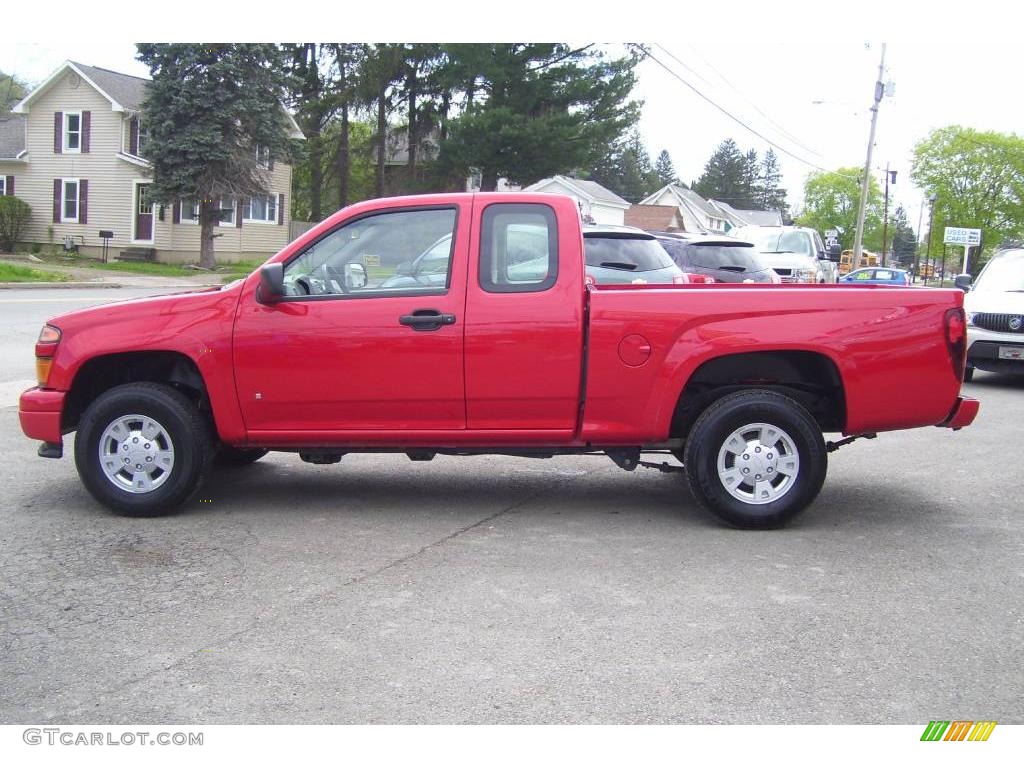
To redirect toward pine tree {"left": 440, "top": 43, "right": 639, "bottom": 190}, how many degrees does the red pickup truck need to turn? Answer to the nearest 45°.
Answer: approximately 90° to its right

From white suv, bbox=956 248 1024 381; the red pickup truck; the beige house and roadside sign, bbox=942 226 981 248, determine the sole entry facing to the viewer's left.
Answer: the red pickup truck

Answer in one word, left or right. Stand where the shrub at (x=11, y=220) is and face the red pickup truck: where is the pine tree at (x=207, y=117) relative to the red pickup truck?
left

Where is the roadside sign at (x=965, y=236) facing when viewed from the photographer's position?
facing the viewer

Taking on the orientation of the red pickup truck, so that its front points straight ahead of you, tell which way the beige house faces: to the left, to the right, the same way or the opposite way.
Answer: to the left

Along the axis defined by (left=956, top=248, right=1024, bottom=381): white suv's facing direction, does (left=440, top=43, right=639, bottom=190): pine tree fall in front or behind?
behind

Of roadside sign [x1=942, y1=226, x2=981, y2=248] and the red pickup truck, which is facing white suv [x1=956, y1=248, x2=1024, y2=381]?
the roadside sign

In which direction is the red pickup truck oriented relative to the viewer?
to the viewer's left

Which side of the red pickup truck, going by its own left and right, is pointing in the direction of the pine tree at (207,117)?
right

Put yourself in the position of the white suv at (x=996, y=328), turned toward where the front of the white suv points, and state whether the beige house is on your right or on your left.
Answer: on your right

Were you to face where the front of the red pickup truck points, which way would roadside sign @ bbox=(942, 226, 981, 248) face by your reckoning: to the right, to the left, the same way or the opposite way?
to the left

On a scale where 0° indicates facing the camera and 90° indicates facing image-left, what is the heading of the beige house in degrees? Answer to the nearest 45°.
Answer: approximately 0°

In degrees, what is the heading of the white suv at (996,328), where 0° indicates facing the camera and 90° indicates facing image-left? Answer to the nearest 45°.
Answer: approximately 0°

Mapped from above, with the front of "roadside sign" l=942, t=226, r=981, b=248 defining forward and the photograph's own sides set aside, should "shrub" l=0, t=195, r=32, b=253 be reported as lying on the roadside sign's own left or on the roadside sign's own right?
on the roadside sign's own right
